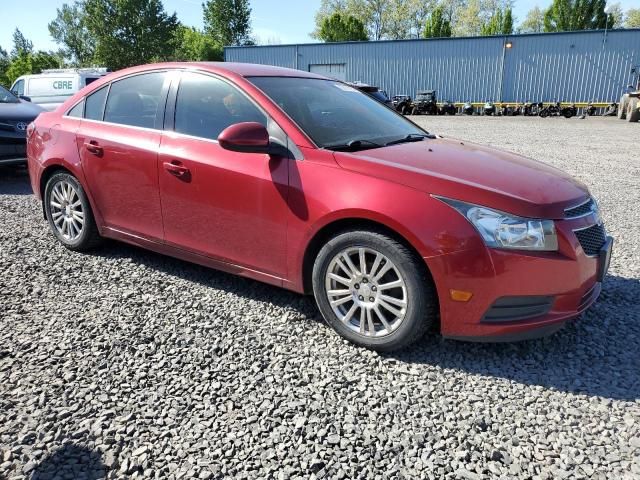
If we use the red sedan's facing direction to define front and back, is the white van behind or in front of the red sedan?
behind

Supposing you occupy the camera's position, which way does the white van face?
facing away from the viewer and to the left of the viewer

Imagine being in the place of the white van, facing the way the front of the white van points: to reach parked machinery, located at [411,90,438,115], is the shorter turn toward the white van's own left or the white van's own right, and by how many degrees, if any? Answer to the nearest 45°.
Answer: approximately 90° to the white van's own right

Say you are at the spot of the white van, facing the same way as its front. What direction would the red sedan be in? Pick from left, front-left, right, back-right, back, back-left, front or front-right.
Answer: back-left

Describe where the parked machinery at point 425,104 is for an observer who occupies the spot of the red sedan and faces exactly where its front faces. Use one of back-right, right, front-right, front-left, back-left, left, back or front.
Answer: back-left

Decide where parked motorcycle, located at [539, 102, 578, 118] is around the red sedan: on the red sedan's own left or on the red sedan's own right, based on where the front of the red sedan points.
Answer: on the red sedan's own left

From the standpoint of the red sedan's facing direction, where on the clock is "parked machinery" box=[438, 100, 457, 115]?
The parked machinery is roughly at 8 o'clock from the red sedan.

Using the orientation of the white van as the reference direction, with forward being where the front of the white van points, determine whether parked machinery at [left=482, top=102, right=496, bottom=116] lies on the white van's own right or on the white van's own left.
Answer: on the white van's own right

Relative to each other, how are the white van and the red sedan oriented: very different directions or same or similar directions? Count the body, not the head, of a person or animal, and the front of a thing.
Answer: very different directions

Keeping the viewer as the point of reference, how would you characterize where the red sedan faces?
facing the viewer and to the right of the viewer

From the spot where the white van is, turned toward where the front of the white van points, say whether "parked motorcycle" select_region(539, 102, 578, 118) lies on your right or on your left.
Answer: on your right

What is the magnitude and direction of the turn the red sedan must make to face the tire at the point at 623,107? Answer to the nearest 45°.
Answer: approximately 90° to its left
